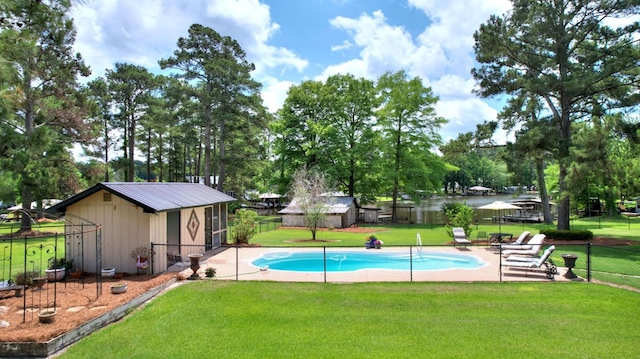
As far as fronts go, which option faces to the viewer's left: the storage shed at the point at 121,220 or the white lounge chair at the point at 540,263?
the white lounge chair

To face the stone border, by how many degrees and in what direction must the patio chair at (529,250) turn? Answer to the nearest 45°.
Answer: approximately 45° to its left

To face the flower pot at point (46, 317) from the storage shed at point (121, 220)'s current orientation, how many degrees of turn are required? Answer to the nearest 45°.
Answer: approximately 45° to its right

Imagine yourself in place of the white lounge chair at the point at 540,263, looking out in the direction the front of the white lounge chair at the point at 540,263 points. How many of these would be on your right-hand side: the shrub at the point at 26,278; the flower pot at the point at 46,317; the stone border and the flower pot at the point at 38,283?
0

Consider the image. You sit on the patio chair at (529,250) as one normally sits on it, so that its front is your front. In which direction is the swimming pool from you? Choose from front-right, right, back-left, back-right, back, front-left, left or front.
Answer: front

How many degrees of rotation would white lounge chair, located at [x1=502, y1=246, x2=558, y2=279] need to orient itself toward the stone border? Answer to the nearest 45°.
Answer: approximately 45° to its left

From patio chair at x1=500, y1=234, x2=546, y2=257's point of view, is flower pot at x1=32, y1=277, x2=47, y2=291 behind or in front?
in front

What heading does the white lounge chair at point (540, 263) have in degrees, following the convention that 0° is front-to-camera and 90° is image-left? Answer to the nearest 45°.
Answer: approximately 90°

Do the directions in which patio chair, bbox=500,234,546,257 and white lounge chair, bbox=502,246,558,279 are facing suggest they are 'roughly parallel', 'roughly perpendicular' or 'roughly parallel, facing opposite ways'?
roughly parallel

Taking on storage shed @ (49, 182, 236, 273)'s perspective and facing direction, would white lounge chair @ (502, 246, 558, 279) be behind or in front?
in front

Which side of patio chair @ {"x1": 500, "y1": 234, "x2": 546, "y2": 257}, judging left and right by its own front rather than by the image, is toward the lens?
left

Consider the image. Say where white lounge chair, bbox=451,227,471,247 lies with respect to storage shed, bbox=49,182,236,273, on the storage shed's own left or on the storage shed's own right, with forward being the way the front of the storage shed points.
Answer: on the storage shed's own left

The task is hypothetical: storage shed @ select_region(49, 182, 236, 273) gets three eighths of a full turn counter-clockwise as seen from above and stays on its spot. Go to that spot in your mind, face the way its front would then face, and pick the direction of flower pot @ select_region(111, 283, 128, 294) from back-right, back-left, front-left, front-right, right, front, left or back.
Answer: back

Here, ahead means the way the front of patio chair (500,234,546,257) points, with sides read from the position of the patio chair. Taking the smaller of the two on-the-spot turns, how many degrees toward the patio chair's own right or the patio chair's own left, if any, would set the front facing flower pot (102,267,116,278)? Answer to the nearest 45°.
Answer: approximately 45° to the patio chair's own left

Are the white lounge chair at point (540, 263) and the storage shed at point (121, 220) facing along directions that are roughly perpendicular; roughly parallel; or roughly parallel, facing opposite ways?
roughly parallel, facing opposite ways

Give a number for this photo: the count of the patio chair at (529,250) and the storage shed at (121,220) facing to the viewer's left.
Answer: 1
